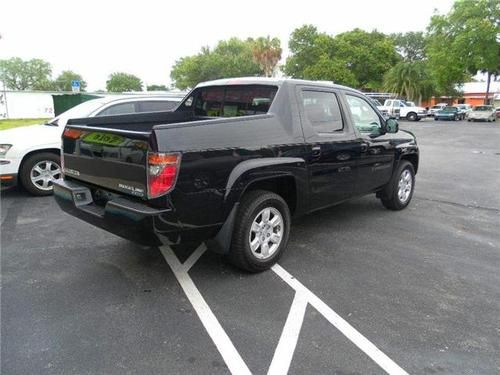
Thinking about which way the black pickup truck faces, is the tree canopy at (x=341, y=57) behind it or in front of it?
in front

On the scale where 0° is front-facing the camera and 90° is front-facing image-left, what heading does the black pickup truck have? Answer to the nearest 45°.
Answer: approximately 225°

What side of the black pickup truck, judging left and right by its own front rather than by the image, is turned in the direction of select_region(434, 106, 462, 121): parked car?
front

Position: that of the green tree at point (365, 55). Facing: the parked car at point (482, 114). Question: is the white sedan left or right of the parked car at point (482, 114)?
right
